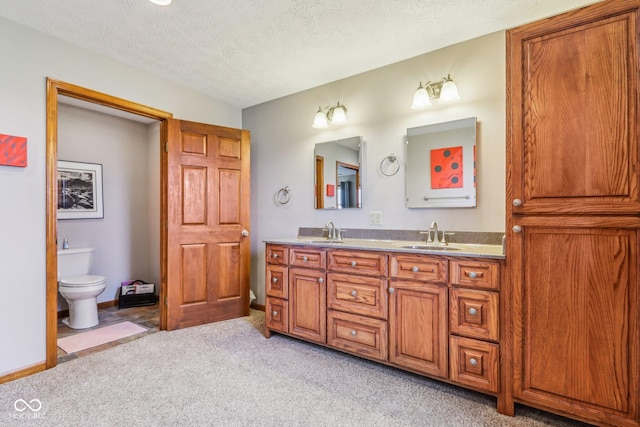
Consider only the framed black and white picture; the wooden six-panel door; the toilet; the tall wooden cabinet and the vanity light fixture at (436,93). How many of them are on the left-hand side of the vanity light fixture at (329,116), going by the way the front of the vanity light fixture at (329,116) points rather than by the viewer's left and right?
2

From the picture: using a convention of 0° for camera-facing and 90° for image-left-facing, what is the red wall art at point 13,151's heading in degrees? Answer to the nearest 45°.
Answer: approximately 315°

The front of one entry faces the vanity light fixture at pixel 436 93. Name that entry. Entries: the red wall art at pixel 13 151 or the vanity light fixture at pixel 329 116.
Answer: the red wall art

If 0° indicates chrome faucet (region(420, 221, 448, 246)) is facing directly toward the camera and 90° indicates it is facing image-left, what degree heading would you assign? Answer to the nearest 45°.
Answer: approximately 45°

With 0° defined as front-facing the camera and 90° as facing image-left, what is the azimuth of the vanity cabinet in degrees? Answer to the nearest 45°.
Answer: approximately 45°

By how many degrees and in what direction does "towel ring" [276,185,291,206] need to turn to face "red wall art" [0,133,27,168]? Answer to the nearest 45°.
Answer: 0° — it already faces it

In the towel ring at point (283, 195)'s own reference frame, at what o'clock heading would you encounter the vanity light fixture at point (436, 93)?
The vanity light fixture is roughly at 9 o'clock from the towel ring.

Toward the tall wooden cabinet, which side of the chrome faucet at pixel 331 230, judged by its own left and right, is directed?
left

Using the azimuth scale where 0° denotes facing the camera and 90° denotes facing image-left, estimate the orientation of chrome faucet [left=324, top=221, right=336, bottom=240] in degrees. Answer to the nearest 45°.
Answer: approximately 45°

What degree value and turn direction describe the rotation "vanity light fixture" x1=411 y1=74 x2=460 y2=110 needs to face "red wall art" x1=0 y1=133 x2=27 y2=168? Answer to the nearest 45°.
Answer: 0° — it already faces it

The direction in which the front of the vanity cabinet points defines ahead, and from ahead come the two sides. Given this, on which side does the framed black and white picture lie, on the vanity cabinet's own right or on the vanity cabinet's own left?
on the vanity cabinet's own right
